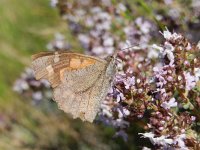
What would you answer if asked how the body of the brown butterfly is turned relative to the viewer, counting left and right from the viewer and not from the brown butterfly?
facing to the right of the viewer

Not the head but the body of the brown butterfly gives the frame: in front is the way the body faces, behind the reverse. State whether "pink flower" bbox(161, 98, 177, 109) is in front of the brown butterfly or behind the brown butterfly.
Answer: in front
